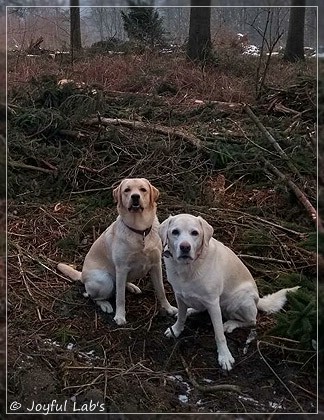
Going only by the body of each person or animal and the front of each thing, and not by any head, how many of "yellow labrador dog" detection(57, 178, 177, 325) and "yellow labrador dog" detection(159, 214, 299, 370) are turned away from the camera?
0

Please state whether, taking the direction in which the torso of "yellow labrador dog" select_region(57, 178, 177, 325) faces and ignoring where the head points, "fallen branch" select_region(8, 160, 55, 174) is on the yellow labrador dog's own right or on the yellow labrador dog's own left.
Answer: on the yellow labrador dog's own right

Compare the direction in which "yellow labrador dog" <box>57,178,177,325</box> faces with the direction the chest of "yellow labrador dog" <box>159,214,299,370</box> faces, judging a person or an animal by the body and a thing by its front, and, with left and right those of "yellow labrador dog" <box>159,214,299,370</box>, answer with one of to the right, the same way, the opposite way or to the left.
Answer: to the left

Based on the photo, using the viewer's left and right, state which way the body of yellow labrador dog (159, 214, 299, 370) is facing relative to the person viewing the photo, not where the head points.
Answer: facing the viewer and to the left of the viewer

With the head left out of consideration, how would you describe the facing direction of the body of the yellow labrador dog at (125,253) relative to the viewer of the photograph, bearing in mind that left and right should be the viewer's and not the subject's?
facing the viewer and to the right of the viewer
